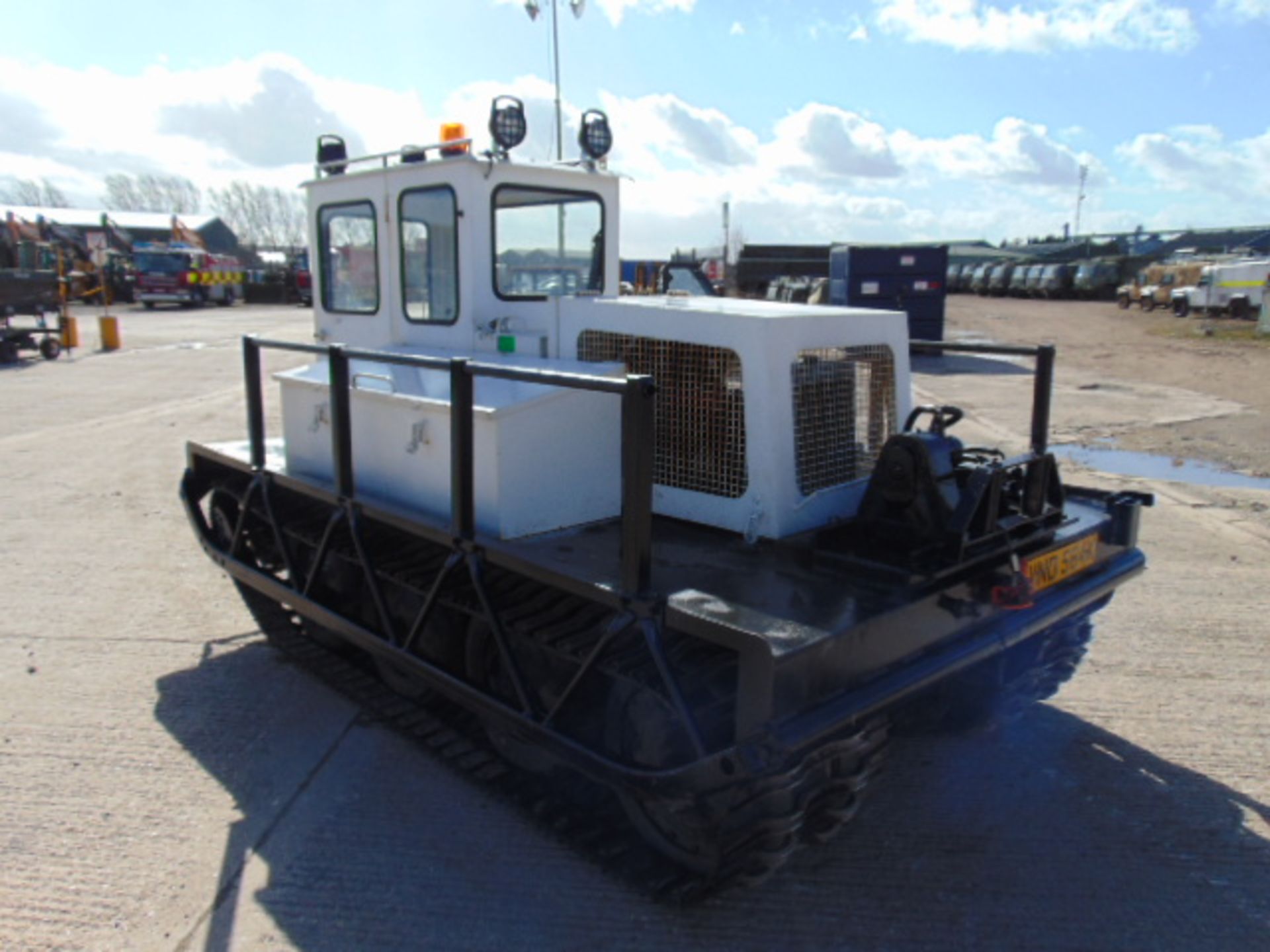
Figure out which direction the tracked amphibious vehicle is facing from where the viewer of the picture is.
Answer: facing away from the viewer and to the left of the viewer

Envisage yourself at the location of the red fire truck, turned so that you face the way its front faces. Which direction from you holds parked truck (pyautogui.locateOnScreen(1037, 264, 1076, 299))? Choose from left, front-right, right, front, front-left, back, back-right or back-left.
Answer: back-left

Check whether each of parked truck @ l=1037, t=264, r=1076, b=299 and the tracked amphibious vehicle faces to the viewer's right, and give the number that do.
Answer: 0

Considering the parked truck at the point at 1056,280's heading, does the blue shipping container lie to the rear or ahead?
ahead

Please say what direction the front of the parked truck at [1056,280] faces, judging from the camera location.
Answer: facing the viewer and to the left of the viewer

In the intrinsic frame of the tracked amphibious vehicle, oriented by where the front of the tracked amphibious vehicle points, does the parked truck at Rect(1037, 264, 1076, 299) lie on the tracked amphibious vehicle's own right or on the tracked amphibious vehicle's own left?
on the tracked amphibious vehicle's own right

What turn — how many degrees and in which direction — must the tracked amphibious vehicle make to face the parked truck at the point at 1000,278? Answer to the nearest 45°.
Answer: approximately 45° to its right

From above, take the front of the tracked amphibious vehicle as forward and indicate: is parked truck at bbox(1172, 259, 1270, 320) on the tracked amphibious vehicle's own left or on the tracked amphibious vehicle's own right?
on the tracked amphibious vehicle's own right

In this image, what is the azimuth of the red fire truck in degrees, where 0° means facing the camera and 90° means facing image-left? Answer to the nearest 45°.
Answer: approximately 45°

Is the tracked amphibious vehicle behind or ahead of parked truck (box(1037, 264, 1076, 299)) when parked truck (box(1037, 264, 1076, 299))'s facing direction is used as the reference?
ahead

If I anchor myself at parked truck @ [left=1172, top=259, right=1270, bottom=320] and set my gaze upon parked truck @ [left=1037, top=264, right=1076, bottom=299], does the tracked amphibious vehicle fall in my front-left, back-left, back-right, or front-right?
back-left

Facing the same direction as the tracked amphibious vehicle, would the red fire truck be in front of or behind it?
in front

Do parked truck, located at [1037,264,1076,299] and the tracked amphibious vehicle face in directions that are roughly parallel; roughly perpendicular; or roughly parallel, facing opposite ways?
roughly perpendicular

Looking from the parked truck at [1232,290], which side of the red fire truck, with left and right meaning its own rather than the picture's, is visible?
left

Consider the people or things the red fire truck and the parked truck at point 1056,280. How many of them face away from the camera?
0

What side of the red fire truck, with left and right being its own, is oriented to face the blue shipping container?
left

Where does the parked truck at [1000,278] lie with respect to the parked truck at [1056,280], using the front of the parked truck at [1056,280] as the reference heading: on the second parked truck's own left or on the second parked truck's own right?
on the second parked truck's own right
